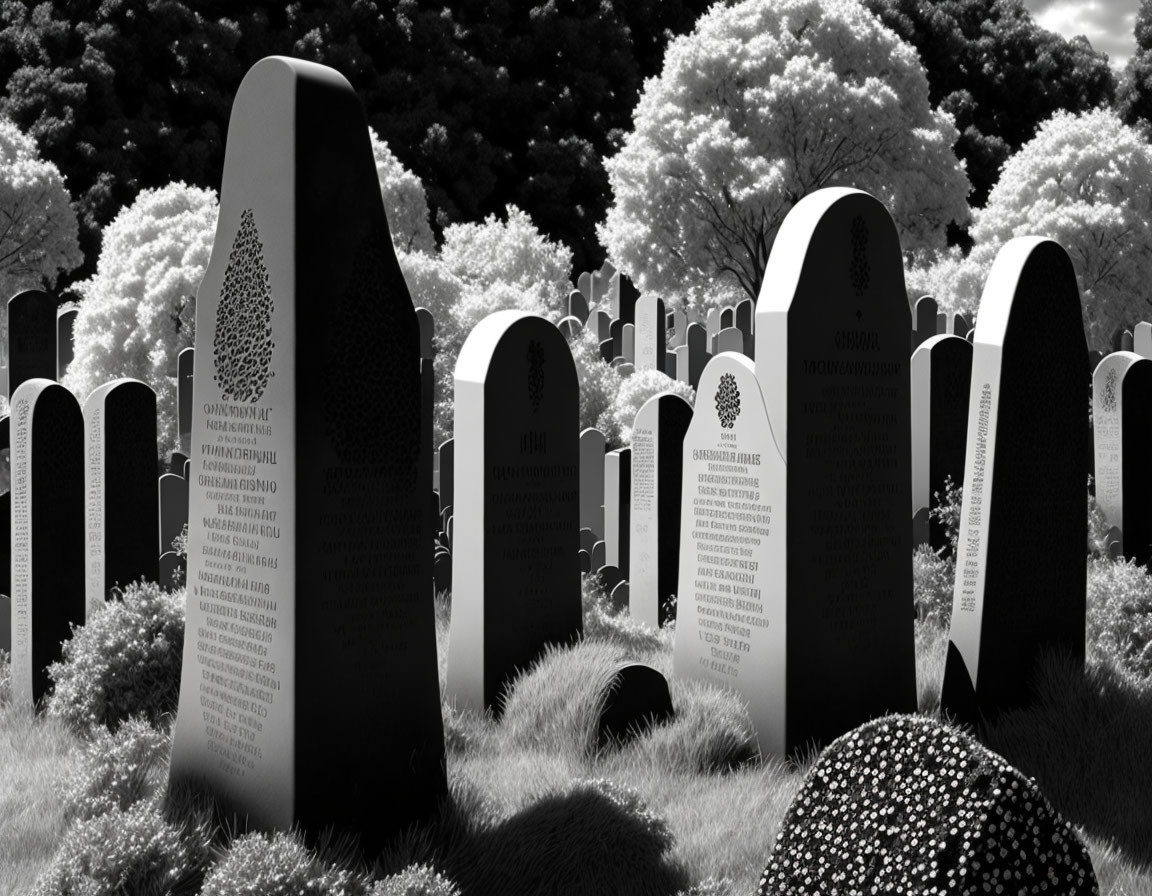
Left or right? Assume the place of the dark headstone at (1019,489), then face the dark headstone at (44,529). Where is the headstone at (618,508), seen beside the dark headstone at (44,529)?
right

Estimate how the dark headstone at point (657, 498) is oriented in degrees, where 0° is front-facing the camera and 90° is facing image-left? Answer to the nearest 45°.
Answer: approximately 45°

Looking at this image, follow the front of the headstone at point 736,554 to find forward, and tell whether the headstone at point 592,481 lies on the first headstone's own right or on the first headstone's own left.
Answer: on the first headstone's own right

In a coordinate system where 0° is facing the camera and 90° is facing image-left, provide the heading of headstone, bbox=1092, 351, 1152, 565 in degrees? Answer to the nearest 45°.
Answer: approximately 45°

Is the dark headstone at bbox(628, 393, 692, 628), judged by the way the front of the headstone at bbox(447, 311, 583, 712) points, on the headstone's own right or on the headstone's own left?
on the headstone's own left

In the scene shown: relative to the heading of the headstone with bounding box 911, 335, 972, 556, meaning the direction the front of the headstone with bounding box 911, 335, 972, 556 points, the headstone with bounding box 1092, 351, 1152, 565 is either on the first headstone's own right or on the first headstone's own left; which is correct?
on the first headstone's own left

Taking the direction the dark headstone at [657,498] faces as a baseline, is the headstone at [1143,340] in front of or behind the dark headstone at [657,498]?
behind

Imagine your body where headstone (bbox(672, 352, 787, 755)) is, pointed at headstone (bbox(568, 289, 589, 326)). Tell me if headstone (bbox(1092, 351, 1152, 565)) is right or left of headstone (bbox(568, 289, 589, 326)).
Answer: right

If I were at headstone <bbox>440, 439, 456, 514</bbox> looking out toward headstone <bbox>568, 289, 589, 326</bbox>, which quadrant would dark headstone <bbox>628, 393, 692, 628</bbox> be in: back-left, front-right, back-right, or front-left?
back-right

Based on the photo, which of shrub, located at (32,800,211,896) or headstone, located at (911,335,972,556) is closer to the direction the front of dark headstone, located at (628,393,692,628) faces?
the shrub
